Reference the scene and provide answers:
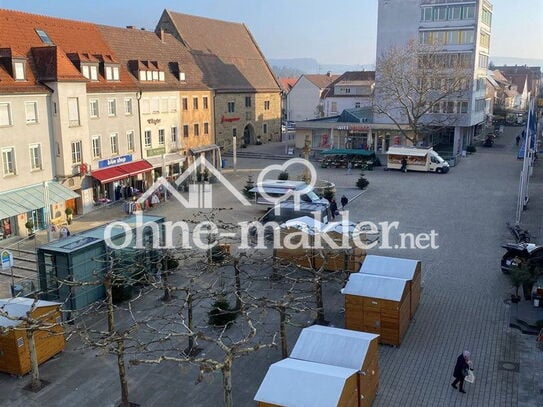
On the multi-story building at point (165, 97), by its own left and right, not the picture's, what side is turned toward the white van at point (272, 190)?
front

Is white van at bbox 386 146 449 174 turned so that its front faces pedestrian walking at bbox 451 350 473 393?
no

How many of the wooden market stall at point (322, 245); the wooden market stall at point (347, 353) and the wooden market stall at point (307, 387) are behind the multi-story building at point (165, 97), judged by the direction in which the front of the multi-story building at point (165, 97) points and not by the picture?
0

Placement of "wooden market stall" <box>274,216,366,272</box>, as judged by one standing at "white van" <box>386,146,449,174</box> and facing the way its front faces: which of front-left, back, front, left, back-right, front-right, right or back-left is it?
right

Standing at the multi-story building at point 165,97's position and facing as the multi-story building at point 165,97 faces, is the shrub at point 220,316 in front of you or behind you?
in front

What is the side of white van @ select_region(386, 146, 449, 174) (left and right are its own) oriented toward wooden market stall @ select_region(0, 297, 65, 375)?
right

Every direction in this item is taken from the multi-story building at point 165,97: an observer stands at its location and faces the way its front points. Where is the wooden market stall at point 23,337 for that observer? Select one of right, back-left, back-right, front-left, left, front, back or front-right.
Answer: front-right

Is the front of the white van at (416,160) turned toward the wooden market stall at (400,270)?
no

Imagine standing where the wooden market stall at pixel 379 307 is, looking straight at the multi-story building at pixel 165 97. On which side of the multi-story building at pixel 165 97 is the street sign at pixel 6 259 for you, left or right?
left

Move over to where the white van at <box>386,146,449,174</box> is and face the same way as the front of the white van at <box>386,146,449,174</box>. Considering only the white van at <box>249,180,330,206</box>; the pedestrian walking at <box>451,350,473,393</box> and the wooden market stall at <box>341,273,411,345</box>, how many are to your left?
0

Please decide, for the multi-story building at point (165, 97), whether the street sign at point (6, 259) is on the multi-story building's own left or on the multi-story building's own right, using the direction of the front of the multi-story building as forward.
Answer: on the multi-story building's own right

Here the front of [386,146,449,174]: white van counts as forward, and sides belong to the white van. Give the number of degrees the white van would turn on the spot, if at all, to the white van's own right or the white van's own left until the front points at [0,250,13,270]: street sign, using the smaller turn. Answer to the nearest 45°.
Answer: approximately 135° to the white van's own right

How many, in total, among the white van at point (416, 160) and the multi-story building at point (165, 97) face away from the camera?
0

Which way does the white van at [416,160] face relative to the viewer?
to the viewer's right

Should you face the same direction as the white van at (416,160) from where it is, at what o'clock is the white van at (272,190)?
the white van at (272,190) is roughly at 4 o'clock from the white van at (416,160).
